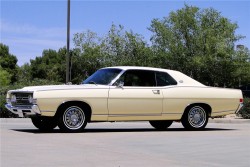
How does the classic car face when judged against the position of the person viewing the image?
facing the viewer and to the left of the viewer
